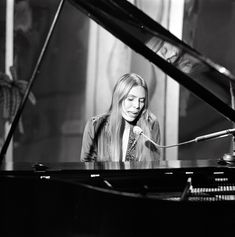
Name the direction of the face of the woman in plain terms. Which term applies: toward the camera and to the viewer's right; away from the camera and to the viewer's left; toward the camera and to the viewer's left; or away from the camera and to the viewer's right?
toward the camera and to the viewer's right

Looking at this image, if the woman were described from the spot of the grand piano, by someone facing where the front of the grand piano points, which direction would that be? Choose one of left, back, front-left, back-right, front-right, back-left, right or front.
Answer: front

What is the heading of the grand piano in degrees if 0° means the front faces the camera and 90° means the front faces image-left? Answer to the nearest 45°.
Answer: approximately 180°
